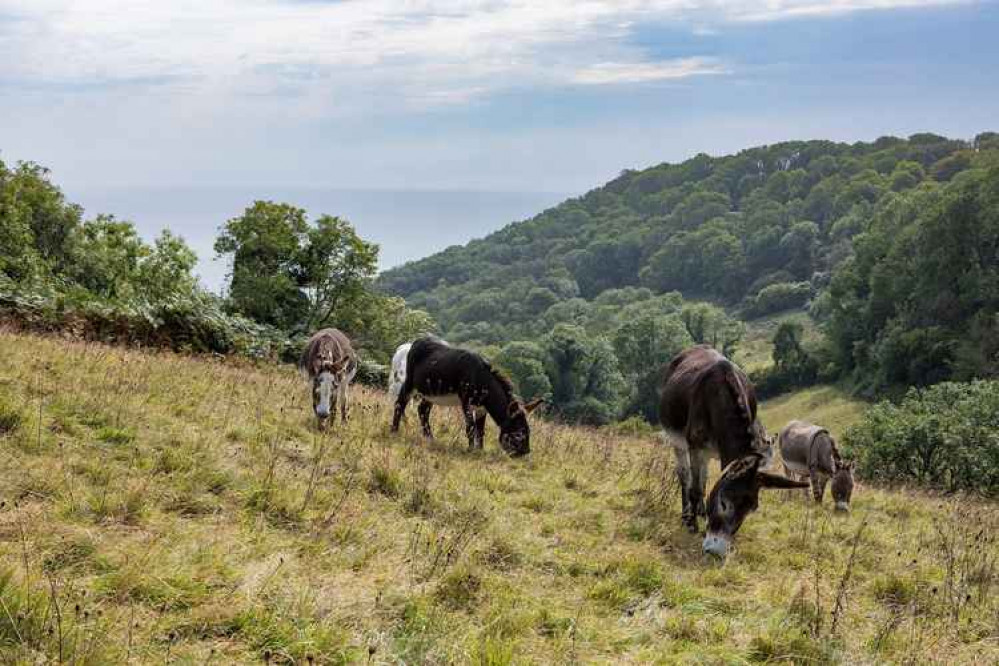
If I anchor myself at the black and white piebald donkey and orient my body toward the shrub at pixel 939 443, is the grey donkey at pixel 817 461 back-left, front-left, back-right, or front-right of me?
front-right

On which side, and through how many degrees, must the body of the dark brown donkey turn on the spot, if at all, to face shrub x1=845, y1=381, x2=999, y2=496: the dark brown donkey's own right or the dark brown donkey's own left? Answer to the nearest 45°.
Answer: approximately 135° to the dark brown donkey's own left

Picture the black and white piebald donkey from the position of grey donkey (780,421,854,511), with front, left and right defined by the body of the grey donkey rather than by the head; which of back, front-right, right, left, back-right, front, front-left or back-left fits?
right

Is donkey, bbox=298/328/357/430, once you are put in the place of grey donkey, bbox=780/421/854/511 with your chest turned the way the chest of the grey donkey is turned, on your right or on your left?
on your right

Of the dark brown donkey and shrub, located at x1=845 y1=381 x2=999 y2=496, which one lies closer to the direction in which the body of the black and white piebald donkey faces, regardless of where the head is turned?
the dark brown donkey

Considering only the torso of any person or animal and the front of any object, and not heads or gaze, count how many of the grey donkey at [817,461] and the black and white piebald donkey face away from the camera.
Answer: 0

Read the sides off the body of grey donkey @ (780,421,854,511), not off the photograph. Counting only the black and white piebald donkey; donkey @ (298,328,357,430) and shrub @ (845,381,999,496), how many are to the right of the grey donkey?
2

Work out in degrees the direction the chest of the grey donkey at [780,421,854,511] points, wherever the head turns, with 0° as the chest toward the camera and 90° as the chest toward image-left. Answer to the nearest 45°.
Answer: approximately 315°

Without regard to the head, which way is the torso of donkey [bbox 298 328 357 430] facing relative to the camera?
toward the camera

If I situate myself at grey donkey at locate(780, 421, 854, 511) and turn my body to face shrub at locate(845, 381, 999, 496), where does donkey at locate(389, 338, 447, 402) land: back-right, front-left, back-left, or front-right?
back-left
